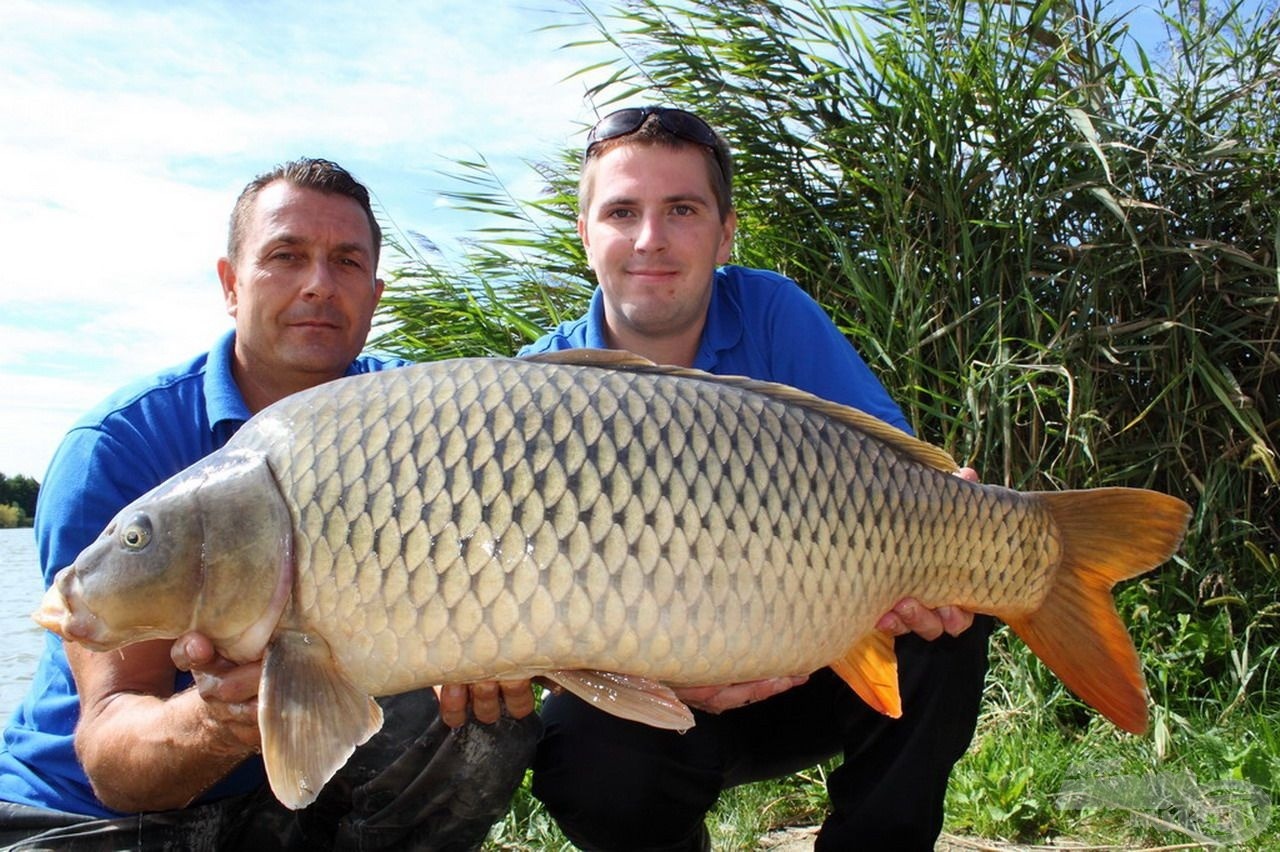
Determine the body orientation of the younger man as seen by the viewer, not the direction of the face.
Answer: toward the camera

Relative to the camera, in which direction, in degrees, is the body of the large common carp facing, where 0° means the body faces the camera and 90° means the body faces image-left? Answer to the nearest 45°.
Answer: approximately 90°

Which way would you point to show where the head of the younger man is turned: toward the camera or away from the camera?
toward the camera
